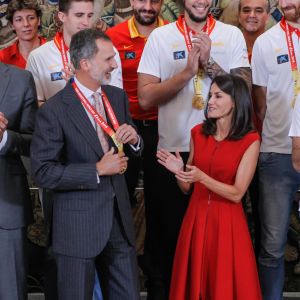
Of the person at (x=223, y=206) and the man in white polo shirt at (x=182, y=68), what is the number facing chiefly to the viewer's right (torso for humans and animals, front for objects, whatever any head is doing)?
0

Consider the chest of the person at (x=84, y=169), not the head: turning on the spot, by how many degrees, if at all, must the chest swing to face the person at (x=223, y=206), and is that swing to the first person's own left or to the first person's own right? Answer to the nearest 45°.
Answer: approximately 45° to the first person's own left

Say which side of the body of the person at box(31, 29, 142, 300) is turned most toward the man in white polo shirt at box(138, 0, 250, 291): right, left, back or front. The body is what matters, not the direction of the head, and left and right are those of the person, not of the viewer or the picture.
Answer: left

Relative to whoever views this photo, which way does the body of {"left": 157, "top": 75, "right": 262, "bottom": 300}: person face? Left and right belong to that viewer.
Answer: facing the viewer and to the left of the viewer

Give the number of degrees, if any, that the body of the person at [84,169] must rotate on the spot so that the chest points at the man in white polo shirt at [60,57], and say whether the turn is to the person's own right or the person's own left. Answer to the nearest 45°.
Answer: approximately 135° to the person's own left

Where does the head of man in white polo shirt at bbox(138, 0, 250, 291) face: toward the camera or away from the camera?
toward the camera

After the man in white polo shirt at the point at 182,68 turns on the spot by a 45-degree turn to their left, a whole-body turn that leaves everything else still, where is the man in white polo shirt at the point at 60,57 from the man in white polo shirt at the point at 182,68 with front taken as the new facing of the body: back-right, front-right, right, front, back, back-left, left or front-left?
back-right

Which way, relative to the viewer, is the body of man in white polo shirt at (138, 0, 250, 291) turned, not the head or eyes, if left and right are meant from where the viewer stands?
facing the viewer

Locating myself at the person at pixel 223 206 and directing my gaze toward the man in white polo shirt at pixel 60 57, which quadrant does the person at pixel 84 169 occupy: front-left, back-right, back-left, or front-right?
front-left

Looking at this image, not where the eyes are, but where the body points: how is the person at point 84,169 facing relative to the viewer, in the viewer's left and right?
facing the viewer and to the right of the viewer
